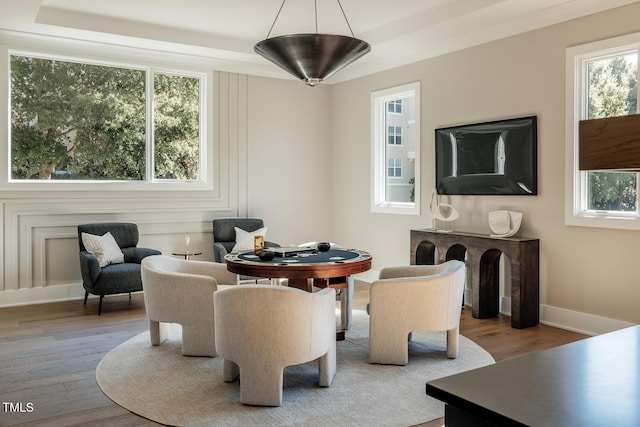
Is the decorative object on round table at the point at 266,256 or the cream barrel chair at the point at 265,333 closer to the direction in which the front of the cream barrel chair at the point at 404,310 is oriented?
the decorative object on round table

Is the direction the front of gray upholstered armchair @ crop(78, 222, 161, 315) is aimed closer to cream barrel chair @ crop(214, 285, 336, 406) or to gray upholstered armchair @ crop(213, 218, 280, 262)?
the cream barrel chair

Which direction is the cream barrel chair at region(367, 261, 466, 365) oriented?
to the viewer's left

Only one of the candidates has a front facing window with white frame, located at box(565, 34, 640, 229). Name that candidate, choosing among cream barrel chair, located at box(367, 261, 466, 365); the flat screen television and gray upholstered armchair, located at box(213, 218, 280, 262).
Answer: the gray upholstered armchair

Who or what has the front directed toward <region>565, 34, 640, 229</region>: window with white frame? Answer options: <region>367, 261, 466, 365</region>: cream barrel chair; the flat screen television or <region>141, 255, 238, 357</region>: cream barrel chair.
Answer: <region>141, 255, 238, 357</region>: cream barrel chair

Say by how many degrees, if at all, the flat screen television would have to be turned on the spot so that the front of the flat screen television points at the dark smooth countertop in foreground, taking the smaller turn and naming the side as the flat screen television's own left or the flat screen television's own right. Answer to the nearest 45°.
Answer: approximately 45° to the flat screen television's own left

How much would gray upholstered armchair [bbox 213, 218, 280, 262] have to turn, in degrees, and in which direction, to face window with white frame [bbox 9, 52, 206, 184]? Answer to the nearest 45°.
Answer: approximately 135° to its right

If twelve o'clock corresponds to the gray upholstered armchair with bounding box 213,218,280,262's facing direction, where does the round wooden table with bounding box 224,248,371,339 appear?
The round wooden table is roughly at 1 o'clock from the gray upholstered armchair.

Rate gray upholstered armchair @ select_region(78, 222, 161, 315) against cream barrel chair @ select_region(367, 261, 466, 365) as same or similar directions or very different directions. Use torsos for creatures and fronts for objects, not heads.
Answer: very different directions

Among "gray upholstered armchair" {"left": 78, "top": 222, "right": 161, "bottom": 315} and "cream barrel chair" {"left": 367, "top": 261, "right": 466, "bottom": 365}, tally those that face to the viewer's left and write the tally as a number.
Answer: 1
